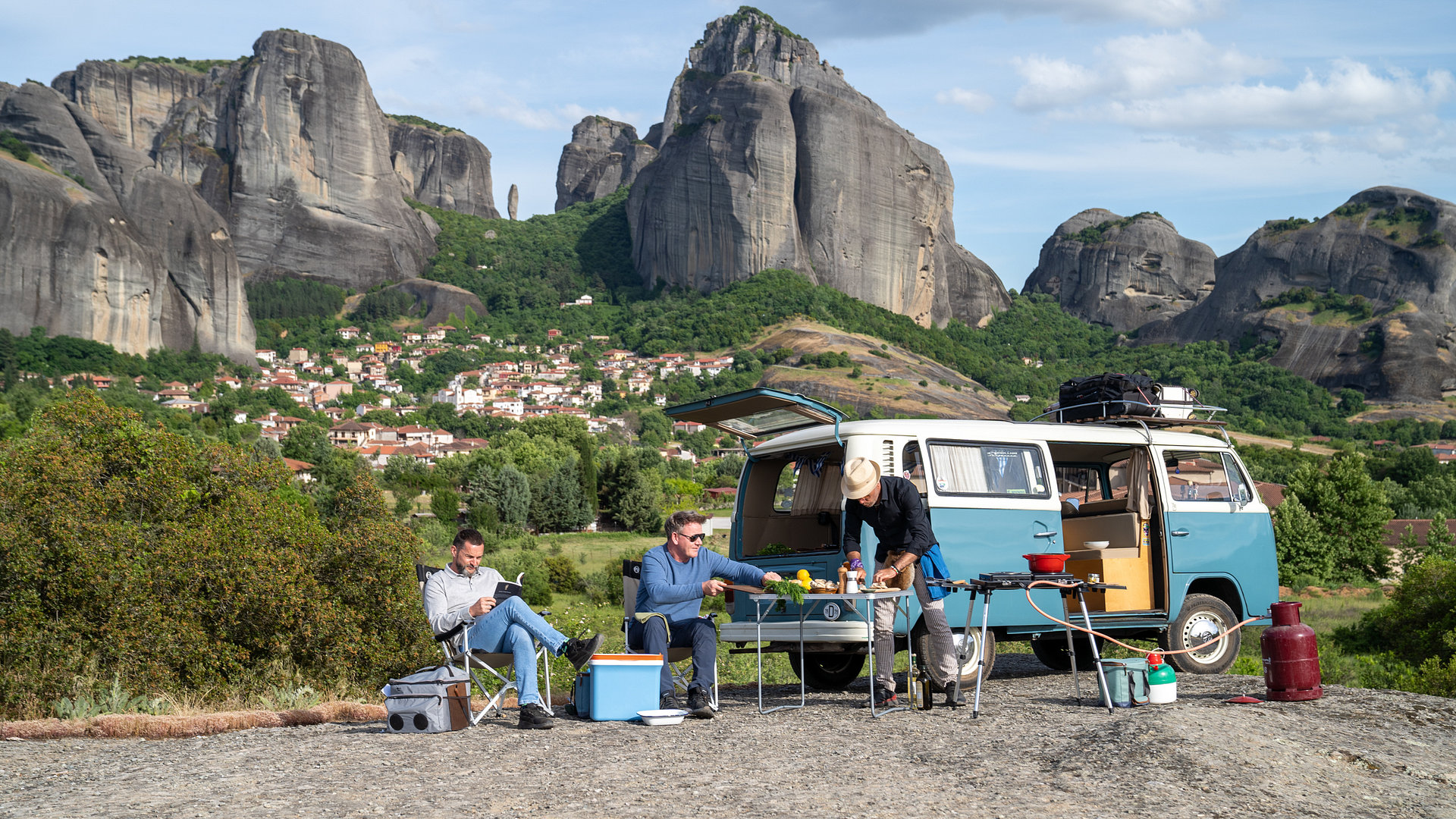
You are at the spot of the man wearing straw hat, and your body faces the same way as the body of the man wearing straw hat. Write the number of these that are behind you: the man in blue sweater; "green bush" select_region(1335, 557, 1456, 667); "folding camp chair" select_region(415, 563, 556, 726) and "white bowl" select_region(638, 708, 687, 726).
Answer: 1

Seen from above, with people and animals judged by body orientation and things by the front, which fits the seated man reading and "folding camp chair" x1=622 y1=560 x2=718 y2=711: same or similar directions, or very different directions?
same or similar directions

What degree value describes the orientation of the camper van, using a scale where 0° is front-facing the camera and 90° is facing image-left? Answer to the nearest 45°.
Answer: approximately 225°

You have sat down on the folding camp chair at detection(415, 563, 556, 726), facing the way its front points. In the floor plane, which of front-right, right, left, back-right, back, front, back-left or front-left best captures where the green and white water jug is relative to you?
front-left

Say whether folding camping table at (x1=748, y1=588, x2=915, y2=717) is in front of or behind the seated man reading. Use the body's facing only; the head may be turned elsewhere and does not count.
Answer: in front

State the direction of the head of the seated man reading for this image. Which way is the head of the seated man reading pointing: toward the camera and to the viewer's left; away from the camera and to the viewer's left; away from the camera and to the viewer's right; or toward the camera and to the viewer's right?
toward the camera and to the viewer's right

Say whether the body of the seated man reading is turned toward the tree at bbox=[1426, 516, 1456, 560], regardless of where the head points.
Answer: no

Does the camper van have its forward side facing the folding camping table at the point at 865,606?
no

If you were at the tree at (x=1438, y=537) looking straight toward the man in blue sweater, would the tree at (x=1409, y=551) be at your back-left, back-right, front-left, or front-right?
front-right

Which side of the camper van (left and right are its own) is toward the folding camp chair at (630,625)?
back

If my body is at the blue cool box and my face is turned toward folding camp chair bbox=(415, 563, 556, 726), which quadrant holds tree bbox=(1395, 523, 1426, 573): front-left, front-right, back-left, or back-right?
back-right

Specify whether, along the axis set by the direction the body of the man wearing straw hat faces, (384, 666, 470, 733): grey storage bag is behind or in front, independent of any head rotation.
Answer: in front

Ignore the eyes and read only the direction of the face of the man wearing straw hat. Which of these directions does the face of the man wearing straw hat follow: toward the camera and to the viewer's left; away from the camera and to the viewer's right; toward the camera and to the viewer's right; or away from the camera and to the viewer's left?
toward the camera and to the viewer's left

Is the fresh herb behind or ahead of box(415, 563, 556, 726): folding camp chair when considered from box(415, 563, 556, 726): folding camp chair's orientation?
ahead

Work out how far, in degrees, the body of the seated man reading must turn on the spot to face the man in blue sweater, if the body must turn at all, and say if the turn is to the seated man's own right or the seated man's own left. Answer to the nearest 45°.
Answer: approximately 45° to the seated man's own left

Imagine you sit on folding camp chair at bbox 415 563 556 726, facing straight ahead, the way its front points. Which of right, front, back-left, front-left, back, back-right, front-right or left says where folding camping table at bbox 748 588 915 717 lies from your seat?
front-left

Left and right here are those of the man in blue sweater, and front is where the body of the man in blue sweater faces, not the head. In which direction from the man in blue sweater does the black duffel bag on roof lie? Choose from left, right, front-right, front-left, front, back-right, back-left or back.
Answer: left

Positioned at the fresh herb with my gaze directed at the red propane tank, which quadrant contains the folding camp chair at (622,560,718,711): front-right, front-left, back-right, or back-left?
back-left

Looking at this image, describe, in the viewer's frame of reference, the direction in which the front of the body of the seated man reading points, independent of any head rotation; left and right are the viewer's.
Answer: facing the viewer and to the right of the viewer
